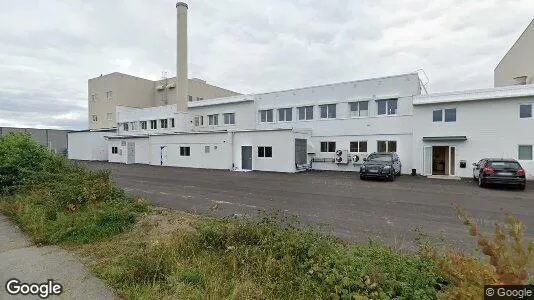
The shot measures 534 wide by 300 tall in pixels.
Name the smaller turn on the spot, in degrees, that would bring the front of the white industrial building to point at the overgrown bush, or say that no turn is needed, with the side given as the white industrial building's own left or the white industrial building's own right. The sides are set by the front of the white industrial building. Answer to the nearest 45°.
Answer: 0° — it already faces it

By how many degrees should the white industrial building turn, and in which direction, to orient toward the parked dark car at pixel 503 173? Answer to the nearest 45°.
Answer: approximately 90° to its left

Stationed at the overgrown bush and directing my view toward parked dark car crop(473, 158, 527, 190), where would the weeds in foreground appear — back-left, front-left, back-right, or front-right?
front-right

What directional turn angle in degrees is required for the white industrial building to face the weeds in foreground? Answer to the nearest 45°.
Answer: approximately 45° to its left

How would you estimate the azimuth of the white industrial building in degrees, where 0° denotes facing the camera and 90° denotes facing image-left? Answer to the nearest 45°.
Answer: approximately 45°

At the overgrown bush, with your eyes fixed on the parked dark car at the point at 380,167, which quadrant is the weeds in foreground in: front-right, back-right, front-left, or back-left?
front-right
